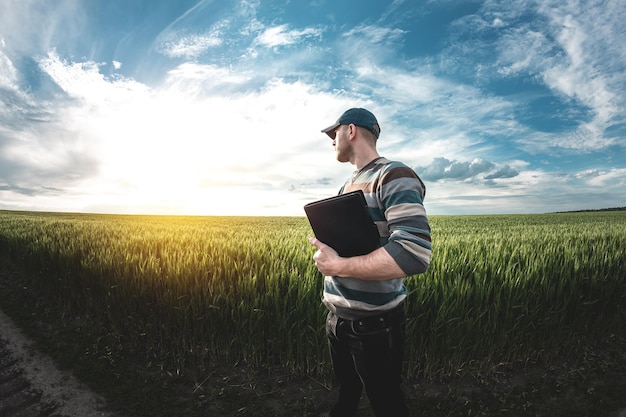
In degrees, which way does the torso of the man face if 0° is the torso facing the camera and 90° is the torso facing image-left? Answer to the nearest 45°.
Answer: approximately 45°
